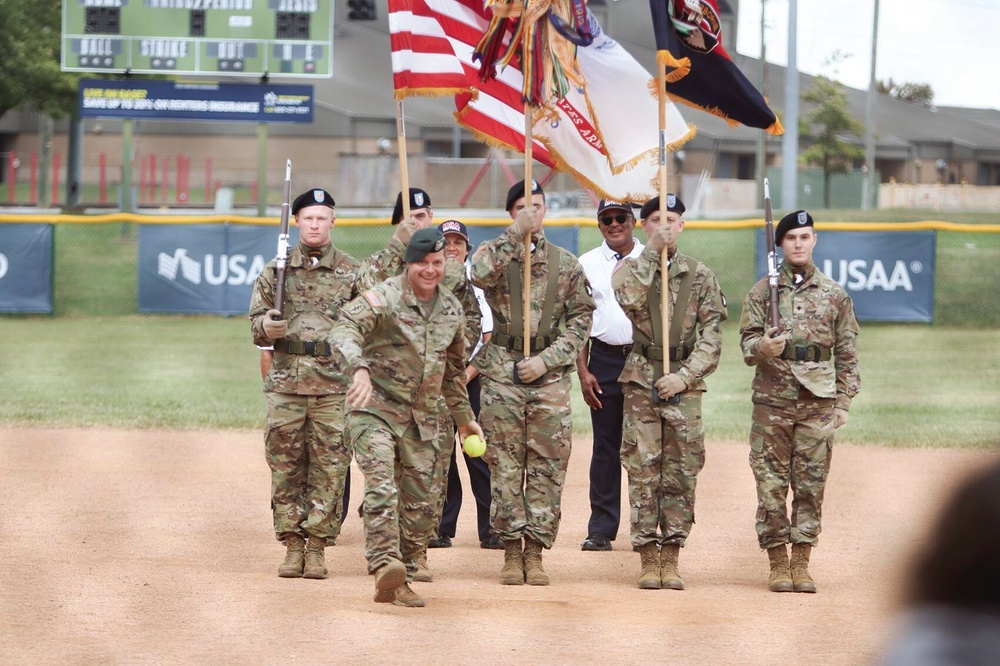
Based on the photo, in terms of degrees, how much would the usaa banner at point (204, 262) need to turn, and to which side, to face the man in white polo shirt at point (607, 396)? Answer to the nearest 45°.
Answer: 0° — it already faces them

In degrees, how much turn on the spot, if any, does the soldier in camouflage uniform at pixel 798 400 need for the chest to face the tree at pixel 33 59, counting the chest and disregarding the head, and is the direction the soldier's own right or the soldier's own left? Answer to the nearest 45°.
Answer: approximately 135° to the soldier's own right

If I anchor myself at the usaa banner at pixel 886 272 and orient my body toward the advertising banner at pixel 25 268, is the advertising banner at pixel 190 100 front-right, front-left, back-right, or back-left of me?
front-right

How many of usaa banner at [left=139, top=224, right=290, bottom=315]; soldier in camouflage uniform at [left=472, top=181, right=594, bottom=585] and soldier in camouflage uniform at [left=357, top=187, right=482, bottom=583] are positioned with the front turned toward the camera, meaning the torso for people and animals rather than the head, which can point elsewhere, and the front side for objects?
3

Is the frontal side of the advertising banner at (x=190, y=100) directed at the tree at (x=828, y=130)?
no

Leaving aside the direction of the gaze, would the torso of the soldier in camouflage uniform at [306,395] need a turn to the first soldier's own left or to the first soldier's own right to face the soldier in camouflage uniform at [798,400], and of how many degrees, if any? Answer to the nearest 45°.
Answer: approximately 90° to the first soldier's own left

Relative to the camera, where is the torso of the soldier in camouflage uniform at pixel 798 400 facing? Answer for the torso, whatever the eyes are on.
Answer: toward the camera

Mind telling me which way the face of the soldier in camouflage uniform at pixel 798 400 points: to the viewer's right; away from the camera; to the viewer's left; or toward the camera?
toward the camera

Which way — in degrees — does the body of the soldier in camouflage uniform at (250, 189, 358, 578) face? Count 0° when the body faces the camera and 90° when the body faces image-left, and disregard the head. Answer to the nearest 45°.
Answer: approximately 0°

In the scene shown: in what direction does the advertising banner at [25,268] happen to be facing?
toward the camera

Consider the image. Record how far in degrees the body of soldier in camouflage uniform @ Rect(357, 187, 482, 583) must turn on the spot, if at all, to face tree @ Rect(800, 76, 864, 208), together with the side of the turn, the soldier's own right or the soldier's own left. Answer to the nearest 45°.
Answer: approximately 180°

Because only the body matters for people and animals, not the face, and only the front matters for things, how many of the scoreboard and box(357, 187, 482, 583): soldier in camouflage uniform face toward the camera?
2

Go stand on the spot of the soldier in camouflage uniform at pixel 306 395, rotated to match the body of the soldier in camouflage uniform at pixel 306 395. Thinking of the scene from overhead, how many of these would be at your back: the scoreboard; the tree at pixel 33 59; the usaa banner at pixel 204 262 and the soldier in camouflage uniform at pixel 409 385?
3

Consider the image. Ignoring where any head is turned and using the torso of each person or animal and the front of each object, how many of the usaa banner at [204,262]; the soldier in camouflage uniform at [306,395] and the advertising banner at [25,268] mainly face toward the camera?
3

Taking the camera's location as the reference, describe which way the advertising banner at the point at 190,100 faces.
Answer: facing the viewer

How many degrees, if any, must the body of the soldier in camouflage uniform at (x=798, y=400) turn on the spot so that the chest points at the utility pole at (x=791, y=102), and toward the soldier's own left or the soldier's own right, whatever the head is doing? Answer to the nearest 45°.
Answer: approximately 180°

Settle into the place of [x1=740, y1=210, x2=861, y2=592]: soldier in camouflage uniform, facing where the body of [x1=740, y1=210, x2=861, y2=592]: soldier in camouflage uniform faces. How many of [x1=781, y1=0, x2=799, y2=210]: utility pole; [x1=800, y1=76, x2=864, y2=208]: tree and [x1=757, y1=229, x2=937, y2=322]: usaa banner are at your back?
3

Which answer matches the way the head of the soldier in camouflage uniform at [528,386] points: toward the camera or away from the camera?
toward the camera

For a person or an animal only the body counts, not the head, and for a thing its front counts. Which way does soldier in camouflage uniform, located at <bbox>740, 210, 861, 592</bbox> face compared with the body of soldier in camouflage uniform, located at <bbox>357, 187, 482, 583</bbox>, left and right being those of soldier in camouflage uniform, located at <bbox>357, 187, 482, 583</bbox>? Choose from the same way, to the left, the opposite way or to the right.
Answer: the same way

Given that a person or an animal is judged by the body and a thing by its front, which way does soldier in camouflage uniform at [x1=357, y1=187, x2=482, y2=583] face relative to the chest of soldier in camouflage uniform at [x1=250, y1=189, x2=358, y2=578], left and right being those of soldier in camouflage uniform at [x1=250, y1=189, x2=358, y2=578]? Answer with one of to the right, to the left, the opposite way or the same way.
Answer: the same way

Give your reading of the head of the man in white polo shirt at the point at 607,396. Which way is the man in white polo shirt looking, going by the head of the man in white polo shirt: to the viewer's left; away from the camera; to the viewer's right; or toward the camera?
toward the camera
